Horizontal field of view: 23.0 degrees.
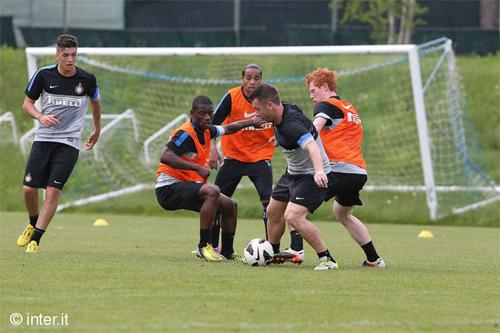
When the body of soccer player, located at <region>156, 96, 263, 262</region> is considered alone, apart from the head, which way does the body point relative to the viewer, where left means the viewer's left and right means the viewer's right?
facing the viewer and to the right of the viewer

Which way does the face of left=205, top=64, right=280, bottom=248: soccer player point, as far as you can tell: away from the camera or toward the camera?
toward the camera

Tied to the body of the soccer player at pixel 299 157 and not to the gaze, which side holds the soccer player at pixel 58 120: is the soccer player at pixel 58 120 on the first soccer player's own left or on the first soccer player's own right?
on the first soccer player's own right

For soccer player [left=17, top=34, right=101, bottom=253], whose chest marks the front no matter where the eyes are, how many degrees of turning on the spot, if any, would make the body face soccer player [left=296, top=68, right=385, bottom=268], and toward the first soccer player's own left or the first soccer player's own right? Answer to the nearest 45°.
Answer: approximately 45° to the first soccer player's own left

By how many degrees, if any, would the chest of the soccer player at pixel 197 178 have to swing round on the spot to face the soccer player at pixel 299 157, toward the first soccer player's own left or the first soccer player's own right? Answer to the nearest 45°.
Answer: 0° — they already face them

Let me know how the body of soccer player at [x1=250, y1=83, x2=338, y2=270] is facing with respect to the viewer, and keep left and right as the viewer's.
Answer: facing the viewer and to the left of the viewer

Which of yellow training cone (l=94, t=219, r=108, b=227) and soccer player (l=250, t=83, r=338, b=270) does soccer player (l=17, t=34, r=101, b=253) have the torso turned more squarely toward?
the soccer player

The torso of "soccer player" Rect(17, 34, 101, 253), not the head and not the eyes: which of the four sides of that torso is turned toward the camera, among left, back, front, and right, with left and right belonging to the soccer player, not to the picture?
front

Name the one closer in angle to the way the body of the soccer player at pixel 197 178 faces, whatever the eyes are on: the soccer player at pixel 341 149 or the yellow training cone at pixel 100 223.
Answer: the soccer player

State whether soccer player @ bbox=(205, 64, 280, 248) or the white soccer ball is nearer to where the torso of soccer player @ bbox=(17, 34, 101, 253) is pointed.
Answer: the white soccer ball

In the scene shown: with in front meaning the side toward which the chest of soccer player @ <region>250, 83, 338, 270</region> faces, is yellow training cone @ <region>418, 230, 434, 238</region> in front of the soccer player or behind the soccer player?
behind

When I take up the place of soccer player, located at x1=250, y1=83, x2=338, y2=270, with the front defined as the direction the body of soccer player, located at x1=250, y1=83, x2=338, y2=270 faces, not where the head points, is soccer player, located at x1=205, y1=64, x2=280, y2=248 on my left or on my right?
on my right
